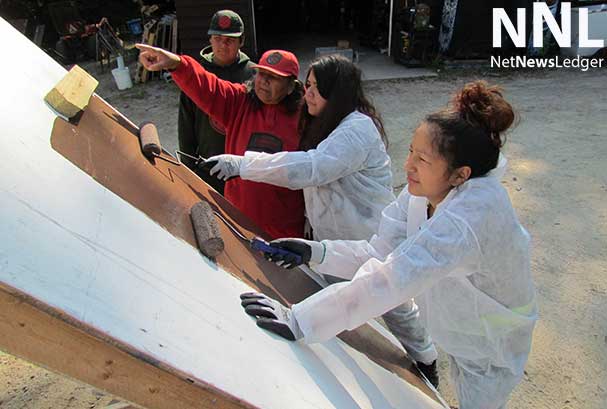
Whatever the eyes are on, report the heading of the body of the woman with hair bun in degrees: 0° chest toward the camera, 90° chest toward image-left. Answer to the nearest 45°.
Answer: approximately 90°

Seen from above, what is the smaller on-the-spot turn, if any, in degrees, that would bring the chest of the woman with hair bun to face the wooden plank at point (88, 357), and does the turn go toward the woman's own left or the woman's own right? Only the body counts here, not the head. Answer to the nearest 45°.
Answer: approximately 45° to the woman's own left

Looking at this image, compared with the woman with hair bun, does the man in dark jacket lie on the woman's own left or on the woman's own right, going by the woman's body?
on the woman's own right
